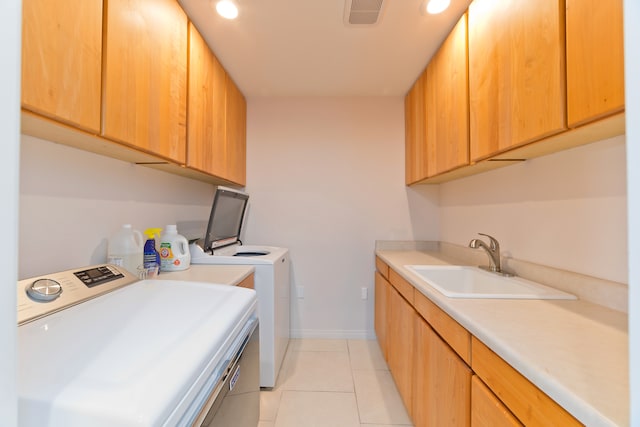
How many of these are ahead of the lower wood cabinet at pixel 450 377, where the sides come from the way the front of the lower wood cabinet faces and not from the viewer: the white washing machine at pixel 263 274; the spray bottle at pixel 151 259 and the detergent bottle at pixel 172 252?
3

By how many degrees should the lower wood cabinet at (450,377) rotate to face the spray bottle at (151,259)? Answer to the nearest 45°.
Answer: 0° — it already faces it

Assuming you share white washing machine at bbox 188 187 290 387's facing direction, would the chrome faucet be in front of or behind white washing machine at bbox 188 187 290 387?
in front

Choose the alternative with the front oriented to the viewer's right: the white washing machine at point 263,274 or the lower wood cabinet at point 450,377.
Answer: the white washing machine

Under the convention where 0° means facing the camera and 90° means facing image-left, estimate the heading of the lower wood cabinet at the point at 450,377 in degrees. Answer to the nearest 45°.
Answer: approximately 90°

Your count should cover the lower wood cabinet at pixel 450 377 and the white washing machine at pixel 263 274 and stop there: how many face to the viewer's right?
1
